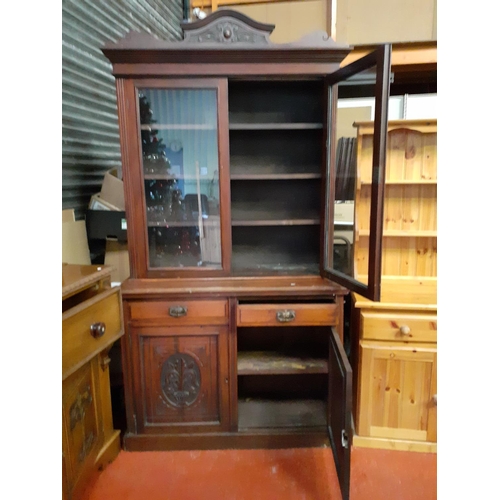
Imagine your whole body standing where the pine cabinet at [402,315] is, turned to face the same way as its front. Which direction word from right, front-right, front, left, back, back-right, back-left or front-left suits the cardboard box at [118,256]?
right

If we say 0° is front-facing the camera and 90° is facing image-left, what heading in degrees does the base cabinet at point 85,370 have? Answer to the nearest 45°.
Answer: approximately 315°

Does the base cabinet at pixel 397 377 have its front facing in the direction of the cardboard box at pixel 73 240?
no

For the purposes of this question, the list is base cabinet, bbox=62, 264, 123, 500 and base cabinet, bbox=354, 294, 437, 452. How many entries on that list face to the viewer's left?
0

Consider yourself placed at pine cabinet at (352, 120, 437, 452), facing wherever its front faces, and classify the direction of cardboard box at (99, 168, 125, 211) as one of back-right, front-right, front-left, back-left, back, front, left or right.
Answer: right

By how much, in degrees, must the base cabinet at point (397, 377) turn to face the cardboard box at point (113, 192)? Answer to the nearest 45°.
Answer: approximately 90° to its right

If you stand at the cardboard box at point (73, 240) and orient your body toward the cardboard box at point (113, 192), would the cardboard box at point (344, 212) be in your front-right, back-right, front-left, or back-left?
front-right

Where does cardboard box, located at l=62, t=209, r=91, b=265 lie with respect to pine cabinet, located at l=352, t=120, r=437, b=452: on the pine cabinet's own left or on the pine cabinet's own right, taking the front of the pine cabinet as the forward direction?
on the pine cabinet's own right

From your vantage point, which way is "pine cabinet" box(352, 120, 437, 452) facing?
toward the camera

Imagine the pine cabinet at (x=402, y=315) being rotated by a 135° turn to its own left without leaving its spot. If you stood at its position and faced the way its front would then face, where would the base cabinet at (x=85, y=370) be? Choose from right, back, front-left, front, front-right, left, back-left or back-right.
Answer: back

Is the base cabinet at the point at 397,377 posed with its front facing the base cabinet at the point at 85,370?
no
